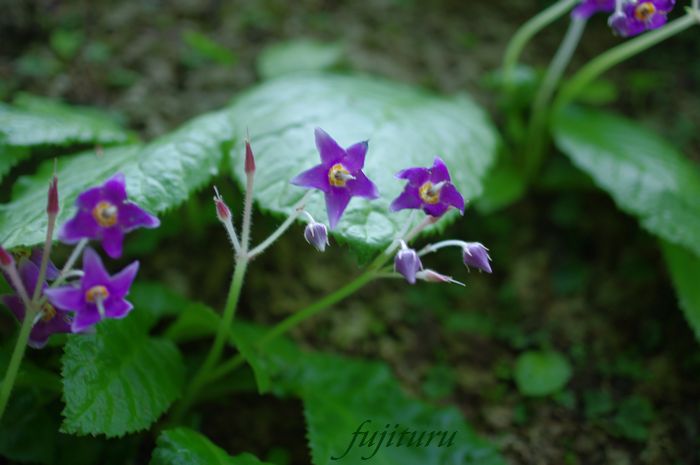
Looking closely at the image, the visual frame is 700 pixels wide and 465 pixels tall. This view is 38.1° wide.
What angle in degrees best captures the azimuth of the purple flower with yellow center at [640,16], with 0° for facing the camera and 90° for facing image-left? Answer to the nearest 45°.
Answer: approximately 0°

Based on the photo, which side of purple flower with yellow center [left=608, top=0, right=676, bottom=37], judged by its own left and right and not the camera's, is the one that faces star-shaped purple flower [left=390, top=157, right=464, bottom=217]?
front

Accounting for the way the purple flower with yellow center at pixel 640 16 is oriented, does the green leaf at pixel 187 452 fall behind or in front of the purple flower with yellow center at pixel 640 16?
in front

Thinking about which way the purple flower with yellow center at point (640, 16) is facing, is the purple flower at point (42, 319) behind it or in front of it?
in front

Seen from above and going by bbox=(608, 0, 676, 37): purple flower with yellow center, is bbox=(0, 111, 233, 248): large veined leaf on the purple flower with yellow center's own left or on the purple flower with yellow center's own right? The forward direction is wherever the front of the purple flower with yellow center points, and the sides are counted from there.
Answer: on the purple flower with yellow center's own right

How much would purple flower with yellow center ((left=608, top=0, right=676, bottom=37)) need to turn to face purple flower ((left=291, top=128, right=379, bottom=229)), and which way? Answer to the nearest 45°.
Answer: approximately 45° to its right

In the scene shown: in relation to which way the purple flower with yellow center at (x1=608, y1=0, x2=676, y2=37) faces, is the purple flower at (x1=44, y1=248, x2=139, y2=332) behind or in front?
in front
